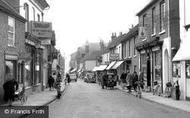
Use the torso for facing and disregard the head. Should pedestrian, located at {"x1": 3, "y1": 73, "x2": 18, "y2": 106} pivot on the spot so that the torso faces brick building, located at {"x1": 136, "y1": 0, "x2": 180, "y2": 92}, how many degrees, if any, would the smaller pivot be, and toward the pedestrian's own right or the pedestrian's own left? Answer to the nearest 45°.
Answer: approximately 45° to the pedestrian's own right

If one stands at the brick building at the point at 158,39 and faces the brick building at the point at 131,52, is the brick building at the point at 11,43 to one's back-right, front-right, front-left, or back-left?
back-left

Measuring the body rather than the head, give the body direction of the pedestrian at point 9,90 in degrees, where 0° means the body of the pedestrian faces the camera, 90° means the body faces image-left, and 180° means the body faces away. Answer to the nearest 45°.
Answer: approximately 270°

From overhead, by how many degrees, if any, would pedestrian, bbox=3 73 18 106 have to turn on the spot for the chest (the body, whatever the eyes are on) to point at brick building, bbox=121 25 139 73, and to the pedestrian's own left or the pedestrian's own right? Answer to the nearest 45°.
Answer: approximately 45° to the pedestrian's own right
